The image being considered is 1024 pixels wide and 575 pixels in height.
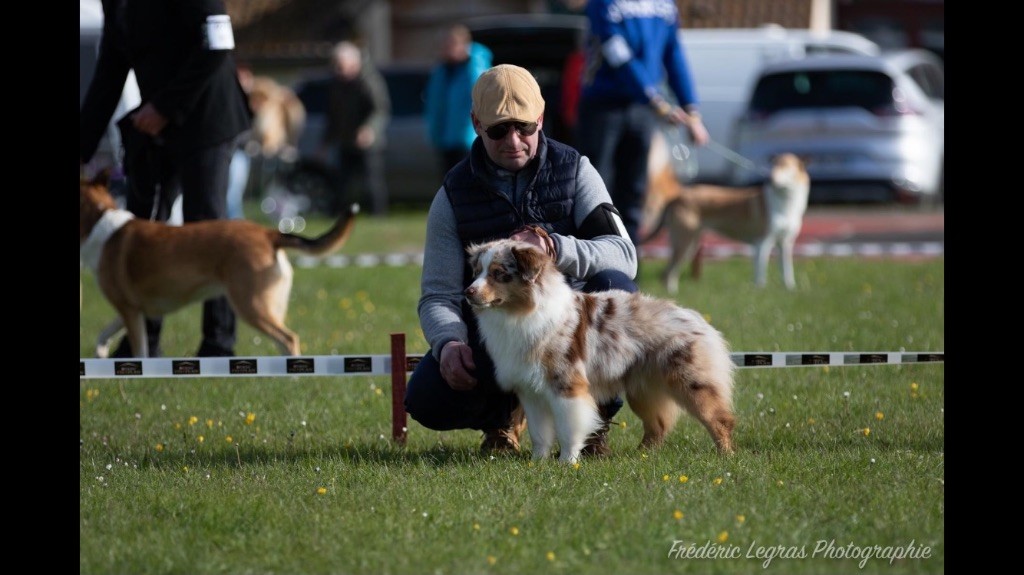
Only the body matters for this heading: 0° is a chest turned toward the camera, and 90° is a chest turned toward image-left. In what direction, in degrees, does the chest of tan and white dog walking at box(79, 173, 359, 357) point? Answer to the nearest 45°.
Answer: approximately 90°

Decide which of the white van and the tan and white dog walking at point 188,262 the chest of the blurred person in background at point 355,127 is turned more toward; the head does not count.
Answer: the tan and white dog walking

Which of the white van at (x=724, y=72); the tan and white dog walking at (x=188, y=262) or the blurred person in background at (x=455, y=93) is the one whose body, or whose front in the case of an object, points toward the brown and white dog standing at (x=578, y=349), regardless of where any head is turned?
the blurred person in background

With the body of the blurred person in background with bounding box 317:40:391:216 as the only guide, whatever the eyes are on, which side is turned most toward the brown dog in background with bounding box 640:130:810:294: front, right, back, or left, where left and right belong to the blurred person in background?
front

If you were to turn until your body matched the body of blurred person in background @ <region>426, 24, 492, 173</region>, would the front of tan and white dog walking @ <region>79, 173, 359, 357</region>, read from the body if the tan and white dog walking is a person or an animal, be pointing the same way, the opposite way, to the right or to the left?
to the right

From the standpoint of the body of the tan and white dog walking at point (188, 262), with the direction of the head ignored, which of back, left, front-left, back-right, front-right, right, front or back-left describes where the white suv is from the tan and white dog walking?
back-right
